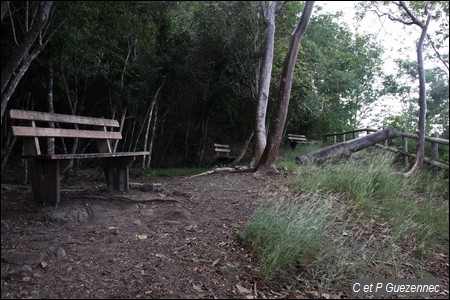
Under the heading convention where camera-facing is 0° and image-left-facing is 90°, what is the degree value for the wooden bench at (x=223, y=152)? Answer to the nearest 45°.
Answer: approximately 315°

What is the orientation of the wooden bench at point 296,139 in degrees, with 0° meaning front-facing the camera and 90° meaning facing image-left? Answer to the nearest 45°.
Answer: approximately 315°

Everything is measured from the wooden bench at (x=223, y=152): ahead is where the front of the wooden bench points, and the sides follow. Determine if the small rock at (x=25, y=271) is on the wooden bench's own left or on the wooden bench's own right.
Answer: on the wooden bench's own right

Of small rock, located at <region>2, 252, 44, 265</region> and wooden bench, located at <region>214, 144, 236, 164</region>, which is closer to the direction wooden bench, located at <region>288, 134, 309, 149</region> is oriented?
the small rock

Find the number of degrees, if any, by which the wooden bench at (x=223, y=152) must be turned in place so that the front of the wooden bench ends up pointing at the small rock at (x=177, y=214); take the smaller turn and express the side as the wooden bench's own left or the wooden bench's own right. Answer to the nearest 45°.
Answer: approximately 45° to the wooden bench's own right

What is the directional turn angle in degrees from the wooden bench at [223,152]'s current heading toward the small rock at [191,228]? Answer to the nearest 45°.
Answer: approximately 45° to its right

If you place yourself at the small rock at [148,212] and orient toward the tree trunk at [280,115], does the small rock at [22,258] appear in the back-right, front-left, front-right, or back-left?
back-right

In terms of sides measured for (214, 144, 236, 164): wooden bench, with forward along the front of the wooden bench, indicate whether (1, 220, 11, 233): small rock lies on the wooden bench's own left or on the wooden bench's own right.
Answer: on the wooden bench's own right
